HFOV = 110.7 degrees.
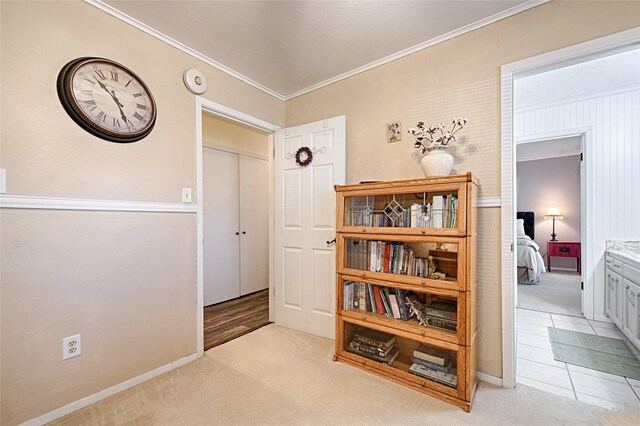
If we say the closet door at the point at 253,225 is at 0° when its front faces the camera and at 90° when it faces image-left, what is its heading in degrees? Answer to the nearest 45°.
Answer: approximately 315°

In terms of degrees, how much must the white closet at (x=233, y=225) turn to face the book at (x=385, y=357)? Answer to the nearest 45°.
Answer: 0° — it already faces it

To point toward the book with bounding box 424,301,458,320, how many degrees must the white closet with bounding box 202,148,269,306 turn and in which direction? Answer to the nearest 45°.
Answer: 0° — it already faces it

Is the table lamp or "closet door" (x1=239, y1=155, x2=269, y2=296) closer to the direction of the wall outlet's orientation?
the table lamp

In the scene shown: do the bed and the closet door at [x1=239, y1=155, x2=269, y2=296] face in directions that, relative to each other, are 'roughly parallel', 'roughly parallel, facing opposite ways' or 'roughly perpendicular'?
roughly perpendicular

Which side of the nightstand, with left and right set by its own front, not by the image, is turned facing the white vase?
front

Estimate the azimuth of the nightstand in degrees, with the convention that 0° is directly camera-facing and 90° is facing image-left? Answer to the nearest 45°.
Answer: approximately 0°

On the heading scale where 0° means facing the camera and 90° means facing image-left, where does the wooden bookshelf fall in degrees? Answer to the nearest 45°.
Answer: approximately 45°

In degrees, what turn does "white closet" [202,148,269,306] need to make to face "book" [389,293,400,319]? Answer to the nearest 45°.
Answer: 0° — it already faces it

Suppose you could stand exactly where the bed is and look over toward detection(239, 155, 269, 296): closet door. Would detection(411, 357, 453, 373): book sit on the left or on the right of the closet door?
left
